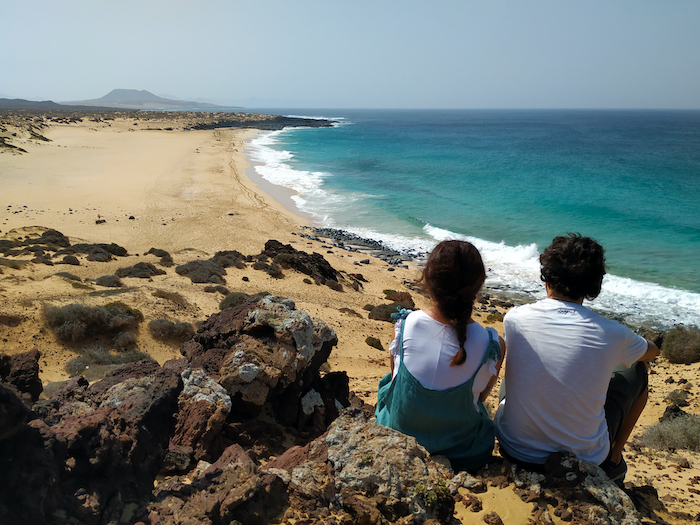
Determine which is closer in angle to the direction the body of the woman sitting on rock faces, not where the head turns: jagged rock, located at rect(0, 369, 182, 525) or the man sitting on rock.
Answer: the man sitting on rock

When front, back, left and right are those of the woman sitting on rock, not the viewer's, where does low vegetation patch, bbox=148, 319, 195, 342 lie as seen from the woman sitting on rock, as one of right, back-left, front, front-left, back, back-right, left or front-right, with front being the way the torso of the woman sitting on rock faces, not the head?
front-left

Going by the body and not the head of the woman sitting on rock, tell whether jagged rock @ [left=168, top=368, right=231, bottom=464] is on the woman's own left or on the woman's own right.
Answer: on the woman's own left

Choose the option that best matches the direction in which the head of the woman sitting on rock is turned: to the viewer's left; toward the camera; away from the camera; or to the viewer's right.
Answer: away from the camera

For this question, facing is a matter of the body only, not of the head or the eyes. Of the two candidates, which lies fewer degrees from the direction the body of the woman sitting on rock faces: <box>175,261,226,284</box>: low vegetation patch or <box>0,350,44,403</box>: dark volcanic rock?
the low vegetation patch

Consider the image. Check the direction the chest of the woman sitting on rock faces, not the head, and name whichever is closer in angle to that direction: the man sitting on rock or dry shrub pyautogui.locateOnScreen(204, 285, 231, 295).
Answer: the dry shrub

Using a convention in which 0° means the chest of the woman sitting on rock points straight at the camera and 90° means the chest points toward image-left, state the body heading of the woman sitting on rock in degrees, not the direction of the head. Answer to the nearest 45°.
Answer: approximately 180°

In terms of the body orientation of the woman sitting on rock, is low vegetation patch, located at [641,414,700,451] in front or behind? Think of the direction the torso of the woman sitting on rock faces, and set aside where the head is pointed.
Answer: in front

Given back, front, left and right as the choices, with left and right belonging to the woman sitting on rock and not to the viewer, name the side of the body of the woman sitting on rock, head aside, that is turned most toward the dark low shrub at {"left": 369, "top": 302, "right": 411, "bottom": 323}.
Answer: front

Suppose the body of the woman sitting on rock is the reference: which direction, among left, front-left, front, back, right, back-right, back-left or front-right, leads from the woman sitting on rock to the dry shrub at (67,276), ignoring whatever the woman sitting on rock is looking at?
front-left

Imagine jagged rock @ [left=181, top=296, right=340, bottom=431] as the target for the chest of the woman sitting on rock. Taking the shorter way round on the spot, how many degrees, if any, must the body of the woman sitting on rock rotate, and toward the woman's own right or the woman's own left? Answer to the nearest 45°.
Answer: approximately 45° to the woman's own left
